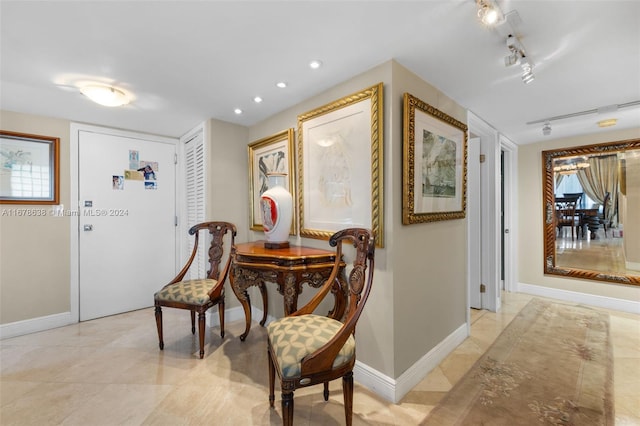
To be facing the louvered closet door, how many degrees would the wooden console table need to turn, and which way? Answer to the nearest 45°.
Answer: approximately 90° to its right

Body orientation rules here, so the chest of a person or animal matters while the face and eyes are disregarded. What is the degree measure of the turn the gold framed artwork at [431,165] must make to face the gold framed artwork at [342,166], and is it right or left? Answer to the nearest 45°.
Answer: approximately 90° to its right

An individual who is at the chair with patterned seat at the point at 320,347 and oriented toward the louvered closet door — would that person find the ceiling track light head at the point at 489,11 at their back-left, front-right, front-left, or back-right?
back-right

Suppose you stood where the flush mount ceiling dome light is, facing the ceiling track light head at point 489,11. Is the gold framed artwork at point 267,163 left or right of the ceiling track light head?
left

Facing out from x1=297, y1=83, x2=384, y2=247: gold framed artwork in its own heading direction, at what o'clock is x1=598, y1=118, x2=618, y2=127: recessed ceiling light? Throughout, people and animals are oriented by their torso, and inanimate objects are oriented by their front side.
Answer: The recessed ceiling light is roughly at 7 o'clock from the gold framed artwork.

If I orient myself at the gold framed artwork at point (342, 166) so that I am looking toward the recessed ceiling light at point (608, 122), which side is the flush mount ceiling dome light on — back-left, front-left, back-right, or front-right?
back-left

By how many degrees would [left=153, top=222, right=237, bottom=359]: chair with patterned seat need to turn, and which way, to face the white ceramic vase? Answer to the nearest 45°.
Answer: approximately 90° to its left

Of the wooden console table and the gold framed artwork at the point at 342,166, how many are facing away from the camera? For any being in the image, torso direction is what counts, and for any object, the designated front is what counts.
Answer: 0

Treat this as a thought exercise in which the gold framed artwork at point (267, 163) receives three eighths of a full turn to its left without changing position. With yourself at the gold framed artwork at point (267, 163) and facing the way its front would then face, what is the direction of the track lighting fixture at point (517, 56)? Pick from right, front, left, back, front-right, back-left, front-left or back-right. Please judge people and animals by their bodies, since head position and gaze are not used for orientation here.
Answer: front-right
